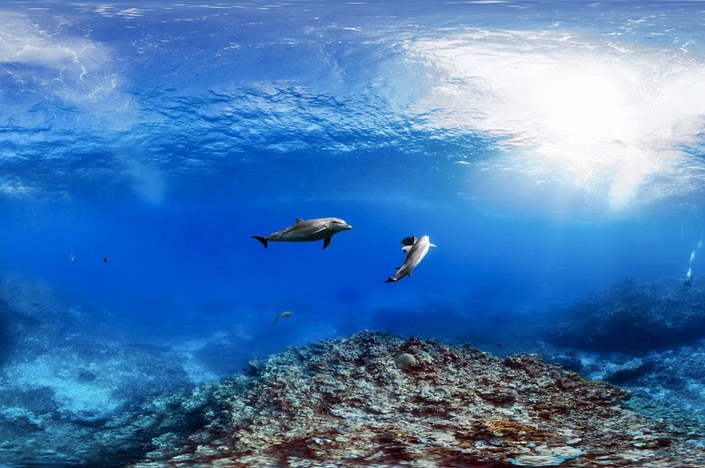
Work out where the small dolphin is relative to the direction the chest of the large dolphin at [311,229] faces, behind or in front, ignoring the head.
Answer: in front

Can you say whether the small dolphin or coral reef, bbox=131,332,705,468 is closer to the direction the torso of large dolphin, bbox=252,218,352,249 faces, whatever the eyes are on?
the small dolphin

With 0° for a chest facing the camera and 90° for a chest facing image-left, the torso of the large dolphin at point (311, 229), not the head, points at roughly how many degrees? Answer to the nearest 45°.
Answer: approximately 270°

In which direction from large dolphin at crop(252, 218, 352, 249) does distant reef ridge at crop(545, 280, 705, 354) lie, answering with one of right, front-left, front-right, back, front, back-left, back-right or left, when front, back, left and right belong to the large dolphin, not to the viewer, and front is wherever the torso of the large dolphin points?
front-left
